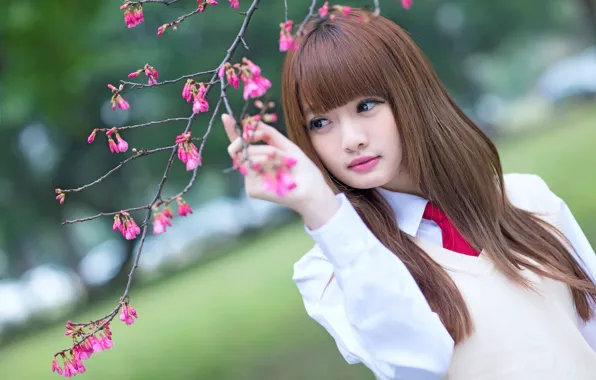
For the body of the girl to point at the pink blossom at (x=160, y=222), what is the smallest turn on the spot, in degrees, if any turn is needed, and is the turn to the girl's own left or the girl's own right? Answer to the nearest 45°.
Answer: approximately 45° to the girl's own right

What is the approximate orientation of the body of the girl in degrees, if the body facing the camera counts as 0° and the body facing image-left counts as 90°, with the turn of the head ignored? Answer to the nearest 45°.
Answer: approximately 0°

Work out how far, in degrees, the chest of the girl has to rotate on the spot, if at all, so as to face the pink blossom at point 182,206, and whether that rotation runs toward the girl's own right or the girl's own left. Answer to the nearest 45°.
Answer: approximately 45° to the girl's own right
